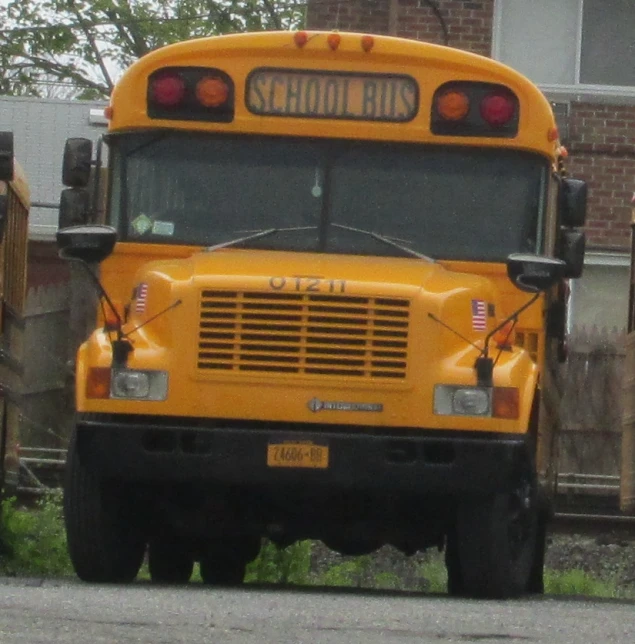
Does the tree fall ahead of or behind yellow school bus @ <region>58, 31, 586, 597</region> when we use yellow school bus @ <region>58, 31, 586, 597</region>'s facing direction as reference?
behind

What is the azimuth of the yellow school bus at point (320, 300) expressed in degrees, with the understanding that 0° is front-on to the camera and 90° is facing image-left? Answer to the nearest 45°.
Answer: approximately 0°
